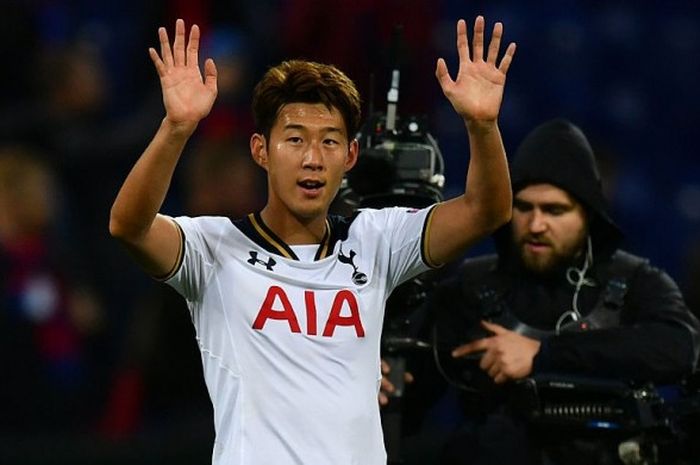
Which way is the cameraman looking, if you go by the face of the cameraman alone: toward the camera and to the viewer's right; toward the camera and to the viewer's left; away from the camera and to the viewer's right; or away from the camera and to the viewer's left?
toward the camera and to the viewer's left

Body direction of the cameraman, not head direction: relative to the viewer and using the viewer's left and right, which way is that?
facing the viewer and to the left of the viewer
